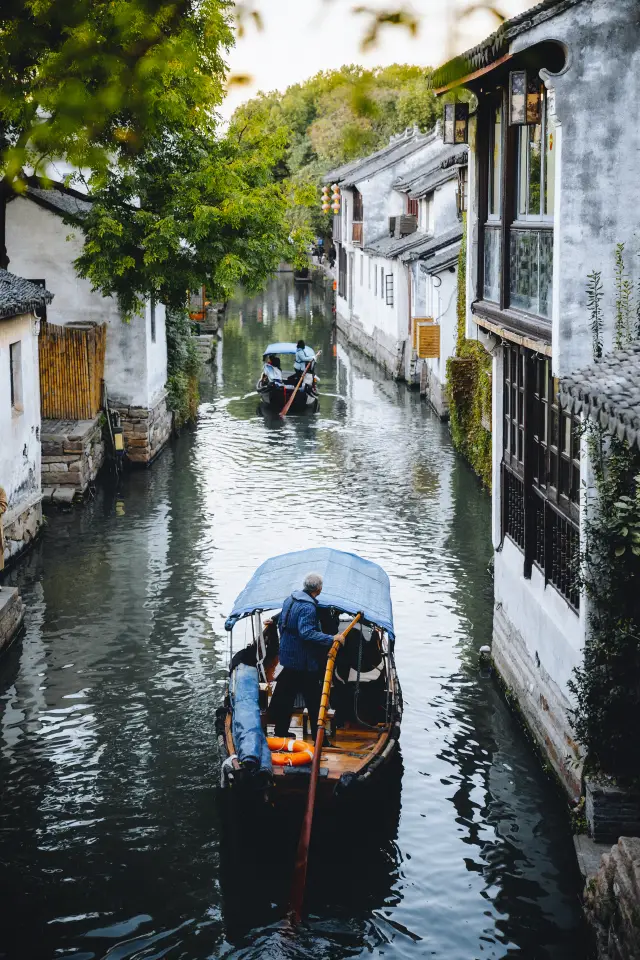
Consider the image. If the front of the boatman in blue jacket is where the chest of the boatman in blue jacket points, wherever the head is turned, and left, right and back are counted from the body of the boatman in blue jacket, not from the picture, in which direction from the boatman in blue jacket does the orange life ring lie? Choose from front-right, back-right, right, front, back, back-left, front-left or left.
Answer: back-right

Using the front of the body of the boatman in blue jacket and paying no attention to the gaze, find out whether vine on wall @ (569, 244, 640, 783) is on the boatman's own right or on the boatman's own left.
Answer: on the boatman's own right

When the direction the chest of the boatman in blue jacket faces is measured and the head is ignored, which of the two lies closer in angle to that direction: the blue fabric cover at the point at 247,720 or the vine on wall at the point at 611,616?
the vine on wall

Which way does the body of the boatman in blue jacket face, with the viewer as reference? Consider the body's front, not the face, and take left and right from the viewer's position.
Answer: facing away from the viewer and to the right of the viewer

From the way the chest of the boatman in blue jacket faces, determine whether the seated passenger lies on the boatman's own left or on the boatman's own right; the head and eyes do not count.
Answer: on the boatman's own left

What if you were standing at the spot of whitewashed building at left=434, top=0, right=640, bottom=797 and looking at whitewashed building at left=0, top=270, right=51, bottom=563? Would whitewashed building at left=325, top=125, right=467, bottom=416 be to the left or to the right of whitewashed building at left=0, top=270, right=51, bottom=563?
right

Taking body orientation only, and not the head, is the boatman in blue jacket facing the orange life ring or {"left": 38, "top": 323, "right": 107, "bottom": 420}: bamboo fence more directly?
the bamboo fence

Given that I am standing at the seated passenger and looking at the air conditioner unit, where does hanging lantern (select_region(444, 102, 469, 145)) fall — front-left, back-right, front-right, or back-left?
back-right

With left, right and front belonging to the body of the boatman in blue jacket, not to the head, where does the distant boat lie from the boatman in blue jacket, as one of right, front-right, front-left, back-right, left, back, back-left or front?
front-left

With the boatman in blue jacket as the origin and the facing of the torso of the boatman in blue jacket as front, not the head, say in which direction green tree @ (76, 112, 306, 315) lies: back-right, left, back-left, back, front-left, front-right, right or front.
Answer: front-left
